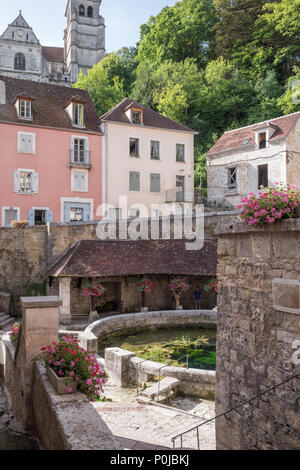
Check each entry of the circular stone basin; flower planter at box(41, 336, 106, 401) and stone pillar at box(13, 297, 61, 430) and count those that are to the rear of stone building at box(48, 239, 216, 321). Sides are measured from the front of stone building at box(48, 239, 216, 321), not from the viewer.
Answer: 0

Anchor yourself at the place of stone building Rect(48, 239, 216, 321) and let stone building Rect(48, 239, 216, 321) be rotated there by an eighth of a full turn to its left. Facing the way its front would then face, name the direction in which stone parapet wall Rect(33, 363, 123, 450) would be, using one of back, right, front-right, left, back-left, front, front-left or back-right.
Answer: front-right

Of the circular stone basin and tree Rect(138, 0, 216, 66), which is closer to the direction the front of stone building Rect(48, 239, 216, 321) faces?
the circular stone basin

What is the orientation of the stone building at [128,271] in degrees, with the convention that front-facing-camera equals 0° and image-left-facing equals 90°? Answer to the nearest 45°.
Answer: approximately 0°

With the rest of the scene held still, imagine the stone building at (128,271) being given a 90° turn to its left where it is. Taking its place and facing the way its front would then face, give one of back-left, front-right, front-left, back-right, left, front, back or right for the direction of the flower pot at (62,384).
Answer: right

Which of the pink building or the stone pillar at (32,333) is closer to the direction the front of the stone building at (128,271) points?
the stone pillar

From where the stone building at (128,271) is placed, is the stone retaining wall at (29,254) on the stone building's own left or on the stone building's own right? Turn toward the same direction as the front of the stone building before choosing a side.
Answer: on the stone building's own right

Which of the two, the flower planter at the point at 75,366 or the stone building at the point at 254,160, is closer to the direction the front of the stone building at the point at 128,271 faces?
the flower planter

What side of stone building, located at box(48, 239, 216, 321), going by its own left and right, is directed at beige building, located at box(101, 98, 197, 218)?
back

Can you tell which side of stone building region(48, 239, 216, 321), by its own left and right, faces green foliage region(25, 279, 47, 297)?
right

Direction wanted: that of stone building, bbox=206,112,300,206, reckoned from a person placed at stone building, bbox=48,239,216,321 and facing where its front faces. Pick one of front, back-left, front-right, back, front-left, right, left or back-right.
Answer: back-left

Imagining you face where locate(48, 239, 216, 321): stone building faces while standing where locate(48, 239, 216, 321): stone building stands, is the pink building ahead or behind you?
behind

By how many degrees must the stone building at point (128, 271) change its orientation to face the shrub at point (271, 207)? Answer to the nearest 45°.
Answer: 0° — it already faces it

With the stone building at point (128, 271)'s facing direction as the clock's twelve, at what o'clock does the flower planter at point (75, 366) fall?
The flower planter is roughly at 12 o'clock from the stone building.

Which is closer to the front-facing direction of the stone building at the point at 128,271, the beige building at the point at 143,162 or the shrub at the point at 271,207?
the shrub

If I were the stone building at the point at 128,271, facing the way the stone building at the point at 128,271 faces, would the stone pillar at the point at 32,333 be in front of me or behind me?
in front
